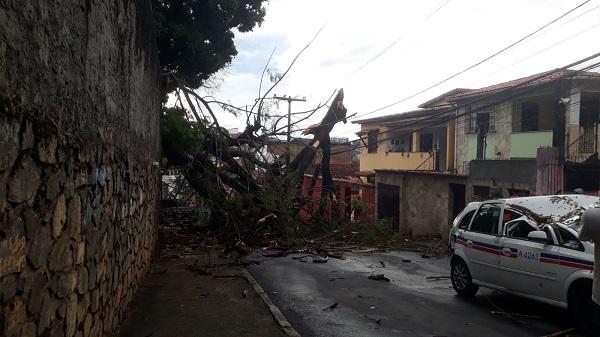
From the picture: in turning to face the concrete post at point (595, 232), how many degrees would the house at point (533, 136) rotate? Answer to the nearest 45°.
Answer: approximately 45° to its left

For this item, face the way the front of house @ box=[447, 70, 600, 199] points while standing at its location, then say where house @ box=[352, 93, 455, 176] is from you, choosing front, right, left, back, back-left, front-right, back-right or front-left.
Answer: right

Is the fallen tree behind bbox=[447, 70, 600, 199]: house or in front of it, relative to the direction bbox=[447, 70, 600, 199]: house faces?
in front

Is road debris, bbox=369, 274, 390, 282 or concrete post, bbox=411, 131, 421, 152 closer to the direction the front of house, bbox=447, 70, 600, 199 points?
the road debris

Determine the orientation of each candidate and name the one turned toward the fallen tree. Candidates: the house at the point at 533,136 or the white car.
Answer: the house

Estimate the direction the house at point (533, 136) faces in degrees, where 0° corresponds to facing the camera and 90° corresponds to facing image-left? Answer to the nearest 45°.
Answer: approximately 45°

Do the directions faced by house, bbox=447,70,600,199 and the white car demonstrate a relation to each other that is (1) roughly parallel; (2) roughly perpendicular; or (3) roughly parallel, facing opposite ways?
roughly perpendicular
